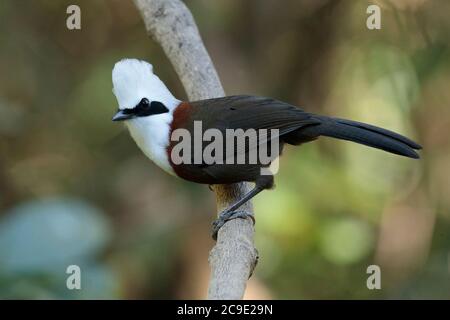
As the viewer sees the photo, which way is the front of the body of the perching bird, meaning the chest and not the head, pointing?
to the viewer's left
